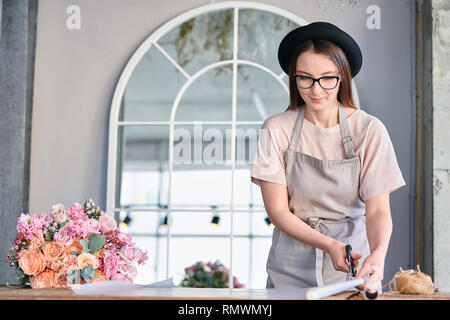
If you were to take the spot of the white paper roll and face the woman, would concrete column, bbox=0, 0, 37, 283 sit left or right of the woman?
left

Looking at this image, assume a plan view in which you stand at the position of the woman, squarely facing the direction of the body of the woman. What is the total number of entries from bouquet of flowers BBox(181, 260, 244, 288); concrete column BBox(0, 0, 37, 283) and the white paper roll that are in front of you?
1

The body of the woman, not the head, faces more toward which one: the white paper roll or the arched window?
the white paper roll

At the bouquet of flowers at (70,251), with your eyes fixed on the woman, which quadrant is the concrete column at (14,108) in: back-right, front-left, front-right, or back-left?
back-left

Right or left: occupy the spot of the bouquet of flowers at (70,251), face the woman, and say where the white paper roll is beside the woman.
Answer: right

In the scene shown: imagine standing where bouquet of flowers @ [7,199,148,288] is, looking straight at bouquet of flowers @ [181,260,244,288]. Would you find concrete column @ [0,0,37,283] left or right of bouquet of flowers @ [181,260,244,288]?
left

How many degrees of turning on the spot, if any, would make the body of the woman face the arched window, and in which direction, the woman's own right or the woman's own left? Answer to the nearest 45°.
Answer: approximately 180°

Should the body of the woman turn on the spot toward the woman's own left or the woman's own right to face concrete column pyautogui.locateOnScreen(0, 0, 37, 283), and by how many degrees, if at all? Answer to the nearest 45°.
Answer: approximately 135° to the woman's own right

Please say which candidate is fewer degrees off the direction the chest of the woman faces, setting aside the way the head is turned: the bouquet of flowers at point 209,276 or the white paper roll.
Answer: the white paper roll

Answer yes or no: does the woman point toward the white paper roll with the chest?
yes

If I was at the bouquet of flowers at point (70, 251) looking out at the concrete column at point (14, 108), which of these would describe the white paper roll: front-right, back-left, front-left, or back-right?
back-right

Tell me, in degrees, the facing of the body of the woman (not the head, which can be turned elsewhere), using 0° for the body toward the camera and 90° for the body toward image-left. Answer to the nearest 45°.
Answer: approximately 0°

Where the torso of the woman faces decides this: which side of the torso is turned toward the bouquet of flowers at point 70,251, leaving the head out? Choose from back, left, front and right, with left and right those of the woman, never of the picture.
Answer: right
